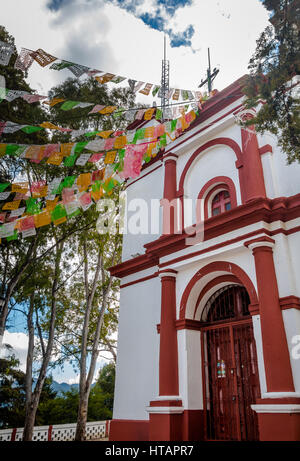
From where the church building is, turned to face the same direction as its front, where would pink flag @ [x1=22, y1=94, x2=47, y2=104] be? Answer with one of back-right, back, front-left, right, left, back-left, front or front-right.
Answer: front

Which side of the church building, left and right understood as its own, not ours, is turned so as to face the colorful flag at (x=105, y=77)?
front

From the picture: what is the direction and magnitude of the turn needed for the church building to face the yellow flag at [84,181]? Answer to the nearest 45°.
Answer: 0° — it already faces it

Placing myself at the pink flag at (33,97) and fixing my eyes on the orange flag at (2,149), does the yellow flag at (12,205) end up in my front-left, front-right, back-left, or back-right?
front-right

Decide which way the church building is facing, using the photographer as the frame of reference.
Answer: facing the viewer and to the left of the viewer

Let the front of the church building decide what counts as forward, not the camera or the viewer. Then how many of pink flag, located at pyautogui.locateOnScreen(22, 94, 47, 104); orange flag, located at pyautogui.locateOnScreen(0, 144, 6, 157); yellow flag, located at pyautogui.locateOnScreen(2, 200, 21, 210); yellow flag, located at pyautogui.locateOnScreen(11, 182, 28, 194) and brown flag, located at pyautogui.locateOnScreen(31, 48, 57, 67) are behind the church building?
0

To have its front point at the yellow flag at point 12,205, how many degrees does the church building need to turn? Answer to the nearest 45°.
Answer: approximately 45° to its right

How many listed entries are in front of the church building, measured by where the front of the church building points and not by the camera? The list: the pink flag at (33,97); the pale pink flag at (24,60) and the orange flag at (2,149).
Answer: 3

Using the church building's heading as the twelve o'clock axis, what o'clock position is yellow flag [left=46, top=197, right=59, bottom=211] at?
The yellow flag is roughly at 1 o'clock from the church building.

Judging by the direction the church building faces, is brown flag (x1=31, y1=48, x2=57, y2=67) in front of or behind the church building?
in front

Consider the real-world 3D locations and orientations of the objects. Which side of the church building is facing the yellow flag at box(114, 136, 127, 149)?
front

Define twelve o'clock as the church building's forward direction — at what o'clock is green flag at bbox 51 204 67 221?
The green flag is roughly at 1 o'clock from the church building.

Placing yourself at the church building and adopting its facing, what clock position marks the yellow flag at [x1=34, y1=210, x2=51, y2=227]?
The yellow flag is roughly at 1 o'clock from the church building.
